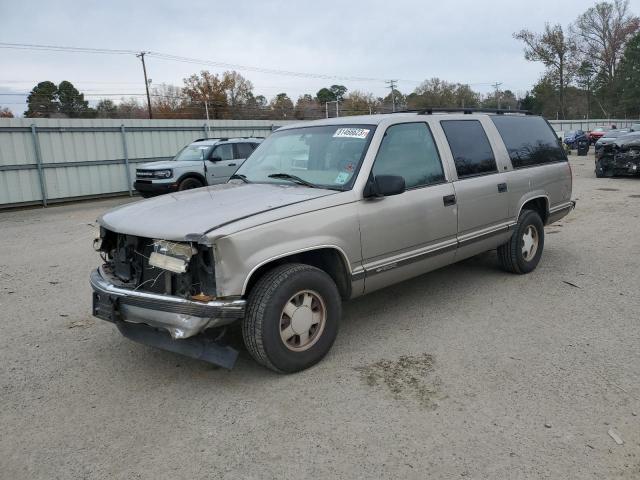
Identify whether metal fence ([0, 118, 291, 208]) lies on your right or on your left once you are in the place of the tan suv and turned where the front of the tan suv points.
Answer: on your right

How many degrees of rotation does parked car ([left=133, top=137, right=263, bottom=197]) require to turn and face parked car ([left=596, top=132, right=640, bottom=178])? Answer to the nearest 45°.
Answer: approximately 135° to its left

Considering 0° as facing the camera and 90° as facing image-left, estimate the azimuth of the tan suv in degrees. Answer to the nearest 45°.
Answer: approximately 45°

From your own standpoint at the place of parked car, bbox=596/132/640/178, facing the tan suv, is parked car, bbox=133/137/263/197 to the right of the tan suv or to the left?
right

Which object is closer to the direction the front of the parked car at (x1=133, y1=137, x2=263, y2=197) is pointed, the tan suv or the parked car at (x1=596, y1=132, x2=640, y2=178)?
the tan suv

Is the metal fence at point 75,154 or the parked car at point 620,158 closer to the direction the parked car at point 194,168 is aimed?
the metal fence

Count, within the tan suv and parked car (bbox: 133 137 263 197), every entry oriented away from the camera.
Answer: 0

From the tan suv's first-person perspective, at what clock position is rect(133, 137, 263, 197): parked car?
The parked car is roughly at 4 o'clock from the tan suv.

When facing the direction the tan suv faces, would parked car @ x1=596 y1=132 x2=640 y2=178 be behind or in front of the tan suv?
behind

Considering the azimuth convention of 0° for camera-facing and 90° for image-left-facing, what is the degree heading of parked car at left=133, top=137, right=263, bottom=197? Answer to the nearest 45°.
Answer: approximately 45°

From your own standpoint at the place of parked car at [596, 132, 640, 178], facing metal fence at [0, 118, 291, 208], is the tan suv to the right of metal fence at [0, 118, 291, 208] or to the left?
left

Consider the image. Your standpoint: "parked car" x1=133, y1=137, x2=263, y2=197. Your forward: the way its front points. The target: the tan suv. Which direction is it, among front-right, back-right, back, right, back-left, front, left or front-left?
front-left
